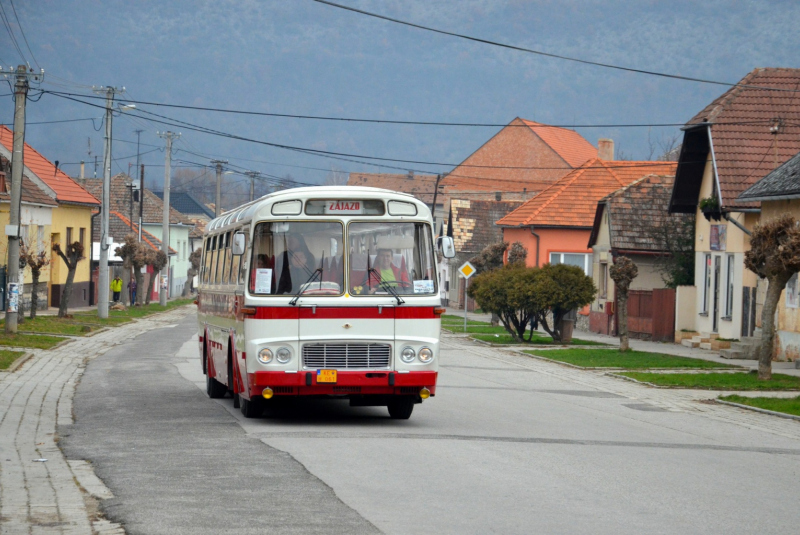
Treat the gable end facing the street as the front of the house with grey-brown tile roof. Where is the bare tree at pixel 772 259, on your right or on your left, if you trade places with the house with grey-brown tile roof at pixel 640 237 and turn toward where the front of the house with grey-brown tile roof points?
on your left

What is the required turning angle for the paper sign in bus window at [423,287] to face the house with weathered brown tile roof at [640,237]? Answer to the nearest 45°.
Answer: approximately 180°

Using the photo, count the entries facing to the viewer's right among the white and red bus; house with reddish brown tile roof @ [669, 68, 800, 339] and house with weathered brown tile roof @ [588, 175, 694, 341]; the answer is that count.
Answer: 0

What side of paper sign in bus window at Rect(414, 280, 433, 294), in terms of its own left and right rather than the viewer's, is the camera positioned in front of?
front

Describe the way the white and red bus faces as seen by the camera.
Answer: facing the viewer

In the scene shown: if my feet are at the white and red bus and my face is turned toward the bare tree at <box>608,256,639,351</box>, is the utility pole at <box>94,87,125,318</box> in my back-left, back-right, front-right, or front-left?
front-left

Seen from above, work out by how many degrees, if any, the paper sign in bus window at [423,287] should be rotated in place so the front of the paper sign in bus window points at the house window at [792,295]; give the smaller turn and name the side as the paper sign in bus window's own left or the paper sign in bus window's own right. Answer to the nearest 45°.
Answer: approximately 135° to the paper sign in bus window's own left

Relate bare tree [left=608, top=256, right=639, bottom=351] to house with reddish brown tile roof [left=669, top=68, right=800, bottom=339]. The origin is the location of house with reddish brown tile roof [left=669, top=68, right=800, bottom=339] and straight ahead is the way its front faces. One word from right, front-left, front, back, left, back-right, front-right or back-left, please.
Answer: front

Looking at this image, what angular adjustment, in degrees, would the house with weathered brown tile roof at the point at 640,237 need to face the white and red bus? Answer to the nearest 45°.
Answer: approximately 45° to its left

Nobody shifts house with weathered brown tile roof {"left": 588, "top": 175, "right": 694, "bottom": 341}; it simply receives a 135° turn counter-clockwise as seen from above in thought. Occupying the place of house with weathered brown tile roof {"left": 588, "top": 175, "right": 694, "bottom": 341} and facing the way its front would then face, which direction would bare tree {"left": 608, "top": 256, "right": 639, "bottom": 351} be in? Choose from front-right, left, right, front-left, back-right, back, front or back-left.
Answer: right

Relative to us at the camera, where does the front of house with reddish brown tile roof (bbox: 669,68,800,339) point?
facing the viewer and to the left of the viewer

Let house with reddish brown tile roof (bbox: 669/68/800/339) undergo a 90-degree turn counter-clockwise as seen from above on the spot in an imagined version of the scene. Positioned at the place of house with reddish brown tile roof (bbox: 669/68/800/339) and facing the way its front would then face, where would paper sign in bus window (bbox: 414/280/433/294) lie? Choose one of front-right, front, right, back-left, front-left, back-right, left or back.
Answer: front-right

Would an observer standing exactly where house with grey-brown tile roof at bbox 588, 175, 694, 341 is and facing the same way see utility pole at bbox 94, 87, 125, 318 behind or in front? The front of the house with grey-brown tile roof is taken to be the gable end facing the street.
in front

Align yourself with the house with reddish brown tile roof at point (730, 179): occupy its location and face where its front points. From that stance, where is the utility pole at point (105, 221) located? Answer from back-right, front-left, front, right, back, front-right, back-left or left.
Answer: front-right

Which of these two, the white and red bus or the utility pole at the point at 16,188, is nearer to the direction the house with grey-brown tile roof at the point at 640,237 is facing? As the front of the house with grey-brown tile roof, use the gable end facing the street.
the utility pole

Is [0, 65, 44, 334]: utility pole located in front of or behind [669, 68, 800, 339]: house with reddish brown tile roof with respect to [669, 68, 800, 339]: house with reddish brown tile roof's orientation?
in front

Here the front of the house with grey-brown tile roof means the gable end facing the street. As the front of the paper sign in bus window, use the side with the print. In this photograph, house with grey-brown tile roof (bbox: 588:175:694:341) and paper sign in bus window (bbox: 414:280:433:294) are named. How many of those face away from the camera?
0
